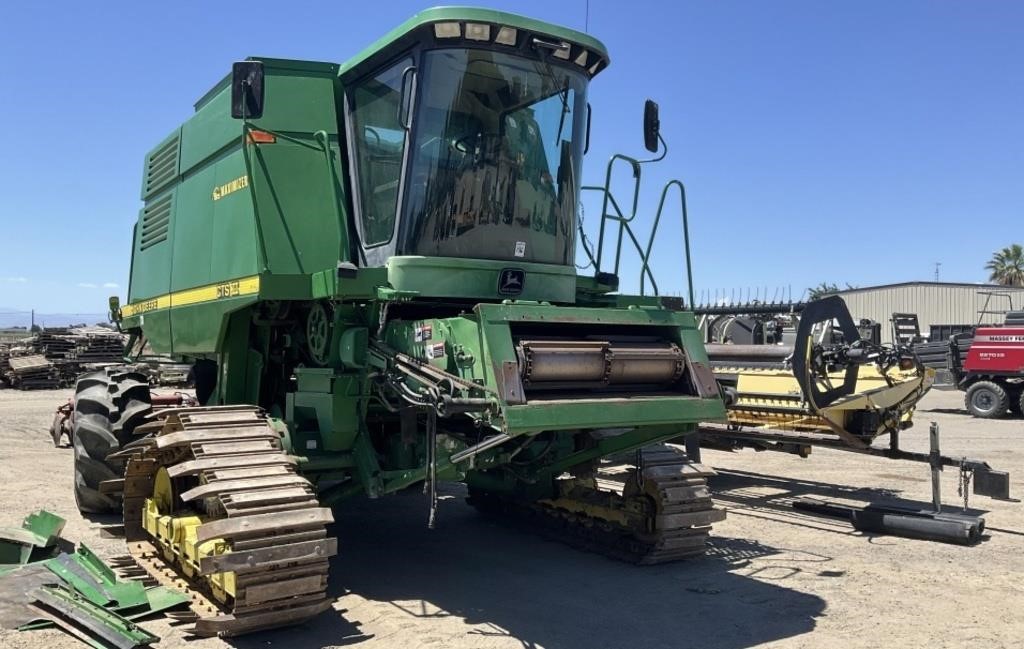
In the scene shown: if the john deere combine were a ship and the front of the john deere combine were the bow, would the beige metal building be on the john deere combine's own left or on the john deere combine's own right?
on the john deere combine's own left

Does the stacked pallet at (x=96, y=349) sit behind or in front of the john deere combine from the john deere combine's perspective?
behind

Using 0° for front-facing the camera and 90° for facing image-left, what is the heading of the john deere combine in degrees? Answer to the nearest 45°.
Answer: approximately 315°
